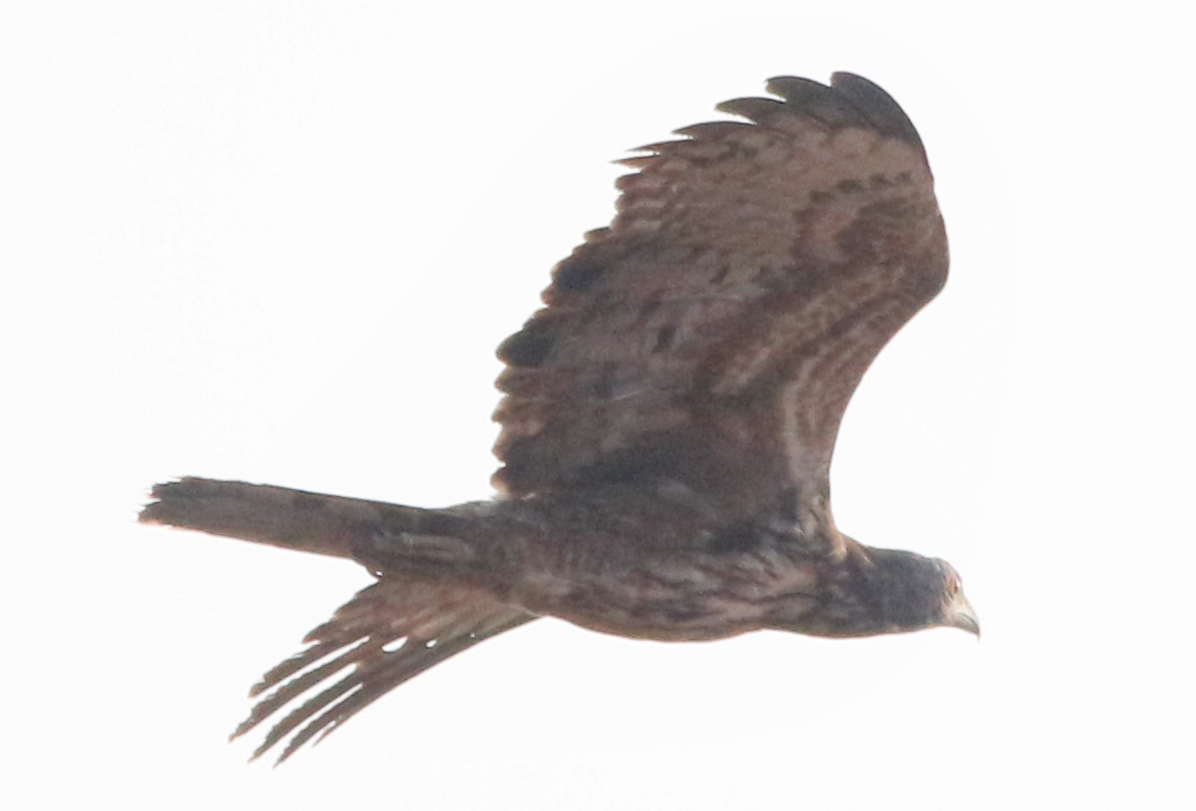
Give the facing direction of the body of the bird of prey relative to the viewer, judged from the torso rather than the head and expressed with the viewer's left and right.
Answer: facing to the right of the viewer
